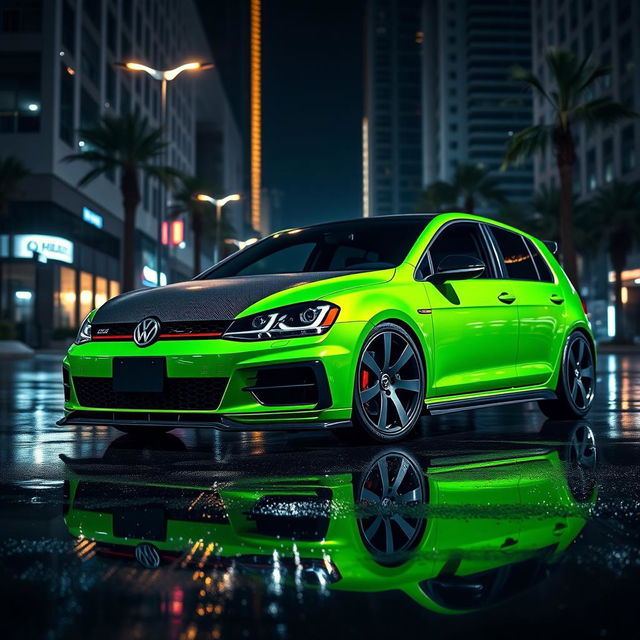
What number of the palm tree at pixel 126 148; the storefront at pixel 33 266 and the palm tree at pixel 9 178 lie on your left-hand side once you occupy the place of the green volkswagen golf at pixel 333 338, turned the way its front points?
0

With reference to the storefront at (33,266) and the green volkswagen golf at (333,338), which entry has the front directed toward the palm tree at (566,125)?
the storefront

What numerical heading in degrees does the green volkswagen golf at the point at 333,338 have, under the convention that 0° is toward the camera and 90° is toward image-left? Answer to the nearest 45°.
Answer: approximately 45°

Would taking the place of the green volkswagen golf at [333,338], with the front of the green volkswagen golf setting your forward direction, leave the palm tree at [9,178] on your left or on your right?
on your right

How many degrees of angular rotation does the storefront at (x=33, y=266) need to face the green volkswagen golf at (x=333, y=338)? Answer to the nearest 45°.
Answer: approximately 45° to its right

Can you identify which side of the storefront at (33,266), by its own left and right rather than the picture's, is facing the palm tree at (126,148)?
front

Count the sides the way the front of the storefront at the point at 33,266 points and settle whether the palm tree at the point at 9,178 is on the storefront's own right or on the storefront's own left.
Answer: on the storefront's own right

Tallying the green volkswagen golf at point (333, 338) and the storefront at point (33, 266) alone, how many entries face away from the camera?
0

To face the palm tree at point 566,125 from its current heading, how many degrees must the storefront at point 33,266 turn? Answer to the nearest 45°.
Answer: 0° — it already faces it

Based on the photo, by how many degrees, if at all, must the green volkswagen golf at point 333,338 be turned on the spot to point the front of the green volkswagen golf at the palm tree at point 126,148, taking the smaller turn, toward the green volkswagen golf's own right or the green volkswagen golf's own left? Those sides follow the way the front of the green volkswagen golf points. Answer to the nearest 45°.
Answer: approximately 135° to the green volkswagen golf's own right

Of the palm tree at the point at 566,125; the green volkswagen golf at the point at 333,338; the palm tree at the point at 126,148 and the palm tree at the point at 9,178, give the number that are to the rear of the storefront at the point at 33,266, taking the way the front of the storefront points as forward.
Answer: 0

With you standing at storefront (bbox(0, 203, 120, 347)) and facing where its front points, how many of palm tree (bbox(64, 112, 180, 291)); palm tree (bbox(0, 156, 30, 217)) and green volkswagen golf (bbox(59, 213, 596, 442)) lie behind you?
0

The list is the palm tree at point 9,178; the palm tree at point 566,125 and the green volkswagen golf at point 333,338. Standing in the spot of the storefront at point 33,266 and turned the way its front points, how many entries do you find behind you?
0

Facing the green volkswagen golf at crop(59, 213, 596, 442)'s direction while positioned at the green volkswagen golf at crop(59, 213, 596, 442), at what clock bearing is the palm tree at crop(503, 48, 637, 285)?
The palm tree is roughly at 5 o'clock from the green volkswagen golf.

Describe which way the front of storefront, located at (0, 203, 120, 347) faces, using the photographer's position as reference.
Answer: facing the viewer and to the right of the viewer

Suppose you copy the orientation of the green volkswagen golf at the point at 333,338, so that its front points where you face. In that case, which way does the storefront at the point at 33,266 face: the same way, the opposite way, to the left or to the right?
to the left
